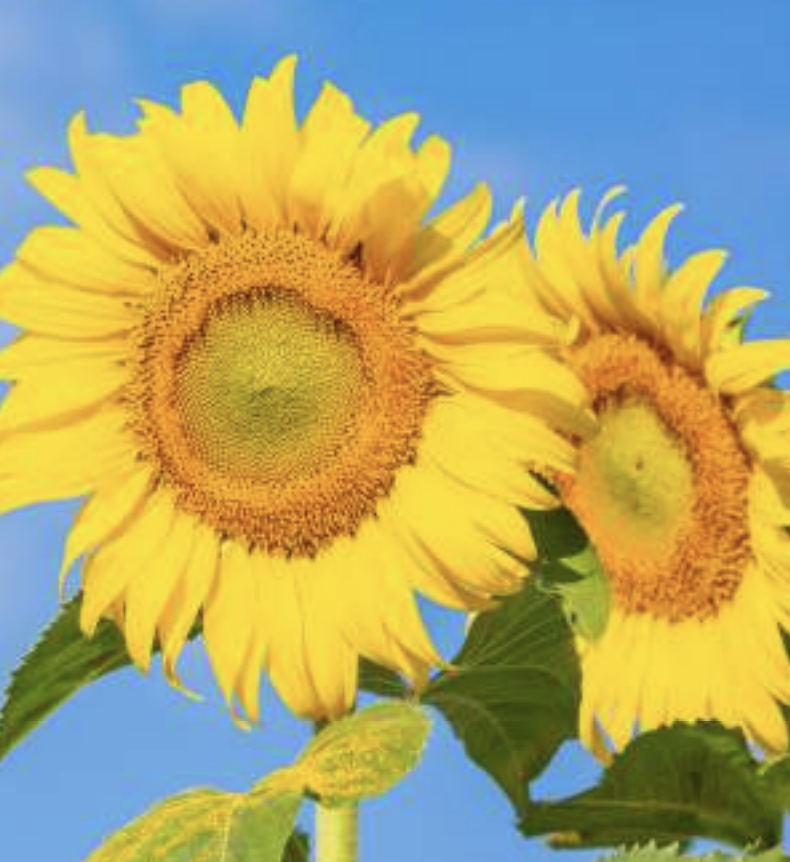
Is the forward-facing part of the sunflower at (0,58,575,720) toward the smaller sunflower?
no

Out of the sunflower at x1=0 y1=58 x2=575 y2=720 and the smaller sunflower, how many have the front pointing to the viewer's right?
0

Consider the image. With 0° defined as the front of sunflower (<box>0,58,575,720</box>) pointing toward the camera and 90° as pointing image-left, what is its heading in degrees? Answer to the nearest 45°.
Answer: approximately 0°

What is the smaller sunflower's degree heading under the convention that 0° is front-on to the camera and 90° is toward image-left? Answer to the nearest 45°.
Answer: approximately 45°

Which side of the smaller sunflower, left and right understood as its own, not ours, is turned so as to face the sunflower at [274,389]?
front
